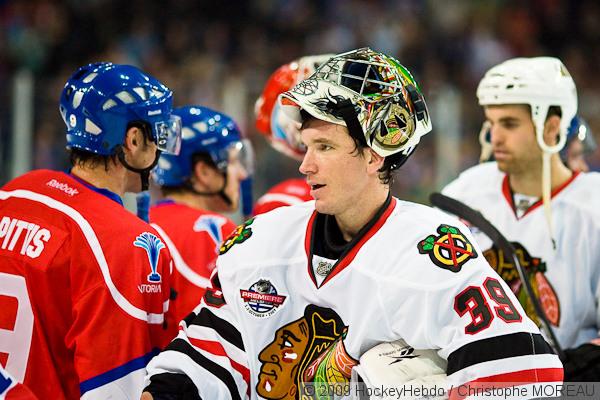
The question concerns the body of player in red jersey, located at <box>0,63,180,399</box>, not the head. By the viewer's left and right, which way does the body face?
facing away from the viewer and to the right of the viewer

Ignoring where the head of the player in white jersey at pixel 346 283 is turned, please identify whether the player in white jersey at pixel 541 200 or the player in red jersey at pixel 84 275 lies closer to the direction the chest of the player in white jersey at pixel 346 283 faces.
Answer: the player in red jersey

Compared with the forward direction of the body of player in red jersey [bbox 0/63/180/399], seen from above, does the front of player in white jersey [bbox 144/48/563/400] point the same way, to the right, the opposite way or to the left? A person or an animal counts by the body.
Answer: the opposite way

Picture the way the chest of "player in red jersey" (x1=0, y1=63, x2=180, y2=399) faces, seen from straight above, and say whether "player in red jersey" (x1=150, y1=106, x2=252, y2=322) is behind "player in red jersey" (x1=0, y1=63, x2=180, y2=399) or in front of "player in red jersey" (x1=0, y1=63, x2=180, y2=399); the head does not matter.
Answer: in front

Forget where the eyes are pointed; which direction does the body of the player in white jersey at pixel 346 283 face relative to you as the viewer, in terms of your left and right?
facing the viewer and to the left of the viewer

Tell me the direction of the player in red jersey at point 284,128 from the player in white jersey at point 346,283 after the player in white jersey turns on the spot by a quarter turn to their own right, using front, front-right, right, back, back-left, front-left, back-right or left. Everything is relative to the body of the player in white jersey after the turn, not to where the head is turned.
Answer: front-right

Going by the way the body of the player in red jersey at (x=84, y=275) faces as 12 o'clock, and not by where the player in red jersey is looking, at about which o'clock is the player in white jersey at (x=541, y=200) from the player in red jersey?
The player in white jersey is roughly at 1 o'clock from the player in red jersey.

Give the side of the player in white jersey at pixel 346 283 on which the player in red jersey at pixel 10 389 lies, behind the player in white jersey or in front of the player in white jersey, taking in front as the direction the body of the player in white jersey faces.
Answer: in front

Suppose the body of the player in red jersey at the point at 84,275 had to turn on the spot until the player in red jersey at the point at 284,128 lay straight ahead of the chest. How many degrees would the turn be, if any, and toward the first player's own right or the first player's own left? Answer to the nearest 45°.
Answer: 0° — they already face them

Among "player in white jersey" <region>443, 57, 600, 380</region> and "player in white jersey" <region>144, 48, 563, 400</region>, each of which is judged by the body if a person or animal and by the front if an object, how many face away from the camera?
0
